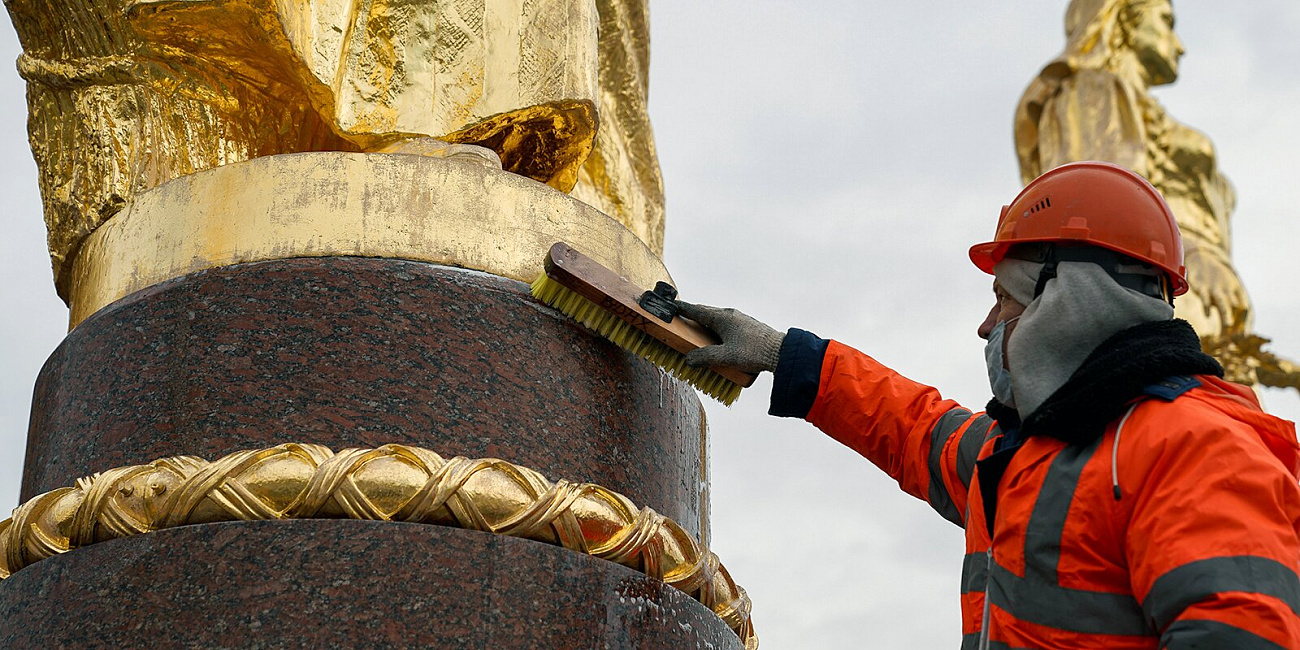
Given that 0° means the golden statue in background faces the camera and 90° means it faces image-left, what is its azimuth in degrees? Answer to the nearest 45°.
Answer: approximately 270°

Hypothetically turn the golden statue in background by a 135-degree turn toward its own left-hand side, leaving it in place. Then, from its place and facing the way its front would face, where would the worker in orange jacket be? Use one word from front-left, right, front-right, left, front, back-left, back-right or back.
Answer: back-left

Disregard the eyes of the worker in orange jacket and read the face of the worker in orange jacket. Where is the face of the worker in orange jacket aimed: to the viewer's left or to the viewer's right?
to the viewer's left
